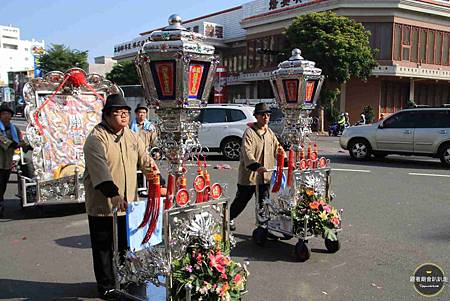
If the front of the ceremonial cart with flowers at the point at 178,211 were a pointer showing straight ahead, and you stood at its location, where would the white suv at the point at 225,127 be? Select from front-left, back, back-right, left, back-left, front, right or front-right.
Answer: back-left

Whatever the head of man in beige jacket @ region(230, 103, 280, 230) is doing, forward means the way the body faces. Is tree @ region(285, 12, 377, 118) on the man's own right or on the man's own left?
on the man's own left

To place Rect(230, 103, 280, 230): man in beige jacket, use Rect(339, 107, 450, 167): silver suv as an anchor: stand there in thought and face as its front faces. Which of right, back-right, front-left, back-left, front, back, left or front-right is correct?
left

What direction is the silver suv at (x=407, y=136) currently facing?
to the viewer's left

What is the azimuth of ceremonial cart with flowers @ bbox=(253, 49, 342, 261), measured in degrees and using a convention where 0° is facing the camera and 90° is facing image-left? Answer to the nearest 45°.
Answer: approximately 315°

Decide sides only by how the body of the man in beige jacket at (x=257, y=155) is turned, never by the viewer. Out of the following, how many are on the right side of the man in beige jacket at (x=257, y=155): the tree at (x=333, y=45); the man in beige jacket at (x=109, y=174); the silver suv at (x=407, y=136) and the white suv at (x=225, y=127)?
1

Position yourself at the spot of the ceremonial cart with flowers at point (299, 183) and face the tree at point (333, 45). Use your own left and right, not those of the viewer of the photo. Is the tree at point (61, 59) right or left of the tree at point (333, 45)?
left

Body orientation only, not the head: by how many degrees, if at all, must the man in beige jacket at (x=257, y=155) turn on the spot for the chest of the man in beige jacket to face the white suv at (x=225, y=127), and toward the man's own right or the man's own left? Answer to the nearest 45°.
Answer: approximately 135° to the man's own left

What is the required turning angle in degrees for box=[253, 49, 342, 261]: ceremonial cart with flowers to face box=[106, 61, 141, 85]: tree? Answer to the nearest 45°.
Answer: approximately 180°

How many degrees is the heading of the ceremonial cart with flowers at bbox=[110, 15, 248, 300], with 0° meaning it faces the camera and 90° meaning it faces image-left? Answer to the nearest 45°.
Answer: approximately 315°
